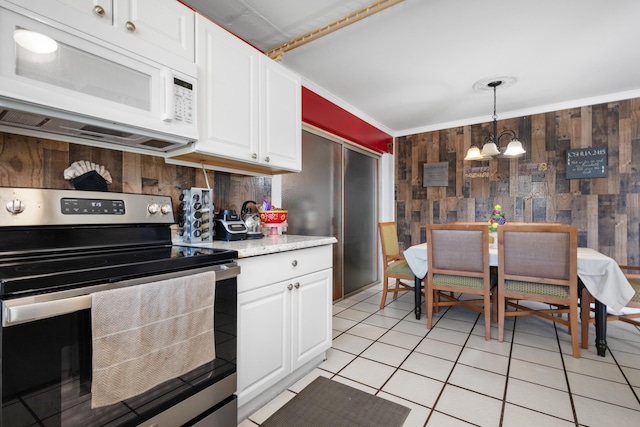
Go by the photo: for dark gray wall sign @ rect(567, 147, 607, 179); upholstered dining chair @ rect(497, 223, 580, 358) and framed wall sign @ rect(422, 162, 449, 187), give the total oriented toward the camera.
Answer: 2

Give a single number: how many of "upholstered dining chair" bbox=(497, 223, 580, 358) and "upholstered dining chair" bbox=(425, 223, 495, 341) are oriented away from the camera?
2

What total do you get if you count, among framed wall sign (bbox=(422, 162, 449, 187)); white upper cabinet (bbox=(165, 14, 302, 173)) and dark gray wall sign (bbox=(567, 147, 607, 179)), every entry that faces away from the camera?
0

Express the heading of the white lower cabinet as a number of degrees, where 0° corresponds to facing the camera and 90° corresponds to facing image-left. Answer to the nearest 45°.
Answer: approximately 315°

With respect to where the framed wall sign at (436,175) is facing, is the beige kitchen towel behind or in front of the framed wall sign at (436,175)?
in front

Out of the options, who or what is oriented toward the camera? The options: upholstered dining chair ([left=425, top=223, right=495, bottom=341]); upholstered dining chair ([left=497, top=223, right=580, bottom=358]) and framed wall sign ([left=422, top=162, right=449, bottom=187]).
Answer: the framed wall sign

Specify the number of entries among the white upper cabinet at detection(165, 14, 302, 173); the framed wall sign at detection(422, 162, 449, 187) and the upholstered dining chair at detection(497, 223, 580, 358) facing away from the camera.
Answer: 1

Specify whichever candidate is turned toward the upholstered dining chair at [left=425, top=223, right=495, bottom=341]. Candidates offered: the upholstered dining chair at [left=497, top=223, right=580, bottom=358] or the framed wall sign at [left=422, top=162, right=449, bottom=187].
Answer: the framed wall sign

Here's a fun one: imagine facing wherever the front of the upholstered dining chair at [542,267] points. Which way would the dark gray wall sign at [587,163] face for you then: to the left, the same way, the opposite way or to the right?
the opposite way

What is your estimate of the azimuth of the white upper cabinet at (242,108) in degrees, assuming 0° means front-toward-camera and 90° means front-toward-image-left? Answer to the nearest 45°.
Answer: approximately 315°

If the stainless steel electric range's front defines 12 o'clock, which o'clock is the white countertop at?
The white countertop is roughly at 10 o'clock from the stainless steel electric range.

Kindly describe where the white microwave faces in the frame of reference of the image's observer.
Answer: facing the viewer and to the right of the viewer

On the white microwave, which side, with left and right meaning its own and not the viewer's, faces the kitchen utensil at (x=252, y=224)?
left

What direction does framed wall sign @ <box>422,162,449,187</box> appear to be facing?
toward the camera

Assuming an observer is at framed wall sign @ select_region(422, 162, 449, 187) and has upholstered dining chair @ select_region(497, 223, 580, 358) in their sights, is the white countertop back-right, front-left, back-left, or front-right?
front-right

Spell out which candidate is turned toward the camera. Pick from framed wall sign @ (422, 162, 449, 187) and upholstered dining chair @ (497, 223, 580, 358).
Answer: the framed wall sign
